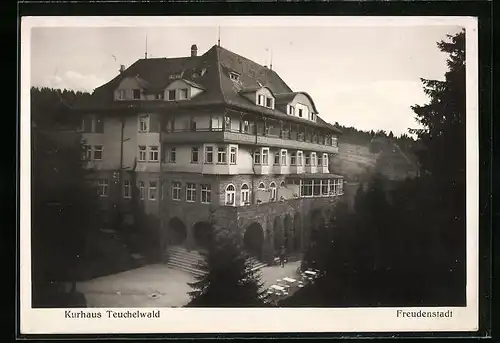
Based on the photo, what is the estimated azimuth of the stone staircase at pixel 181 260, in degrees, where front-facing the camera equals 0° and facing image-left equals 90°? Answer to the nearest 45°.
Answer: approximately 45°
